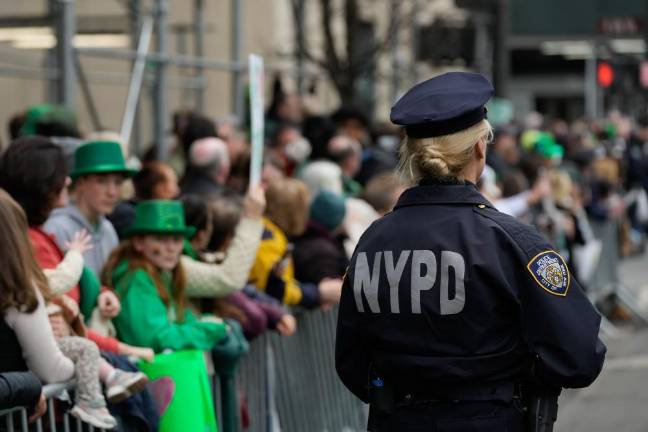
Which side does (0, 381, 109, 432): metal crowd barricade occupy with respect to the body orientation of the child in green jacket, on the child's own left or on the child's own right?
on the child's own right

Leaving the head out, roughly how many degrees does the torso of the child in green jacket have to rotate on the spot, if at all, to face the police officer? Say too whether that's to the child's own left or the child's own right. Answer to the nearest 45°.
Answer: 0° — they already face them

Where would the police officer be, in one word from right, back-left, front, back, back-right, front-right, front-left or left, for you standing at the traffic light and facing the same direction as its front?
front

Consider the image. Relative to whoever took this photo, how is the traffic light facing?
facing the viewer

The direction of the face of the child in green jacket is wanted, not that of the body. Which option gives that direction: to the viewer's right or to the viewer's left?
to the viewer's right

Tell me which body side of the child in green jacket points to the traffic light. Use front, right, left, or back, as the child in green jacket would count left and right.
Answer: left

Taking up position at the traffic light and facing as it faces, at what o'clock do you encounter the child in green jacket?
The child in green jacket is roughly at 12 o'clock from the traffic light.

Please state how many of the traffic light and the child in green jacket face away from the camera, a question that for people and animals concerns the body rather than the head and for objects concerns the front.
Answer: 0

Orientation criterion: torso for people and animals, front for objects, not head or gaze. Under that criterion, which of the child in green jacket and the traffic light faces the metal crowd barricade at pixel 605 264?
the traffic light

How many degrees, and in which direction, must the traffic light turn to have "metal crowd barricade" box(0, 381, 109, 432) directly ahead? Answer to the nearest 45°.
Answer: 0° — it already faces it

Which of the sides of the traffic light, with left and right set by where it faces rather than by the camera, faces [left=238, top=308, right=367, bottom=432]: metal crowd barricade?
front
